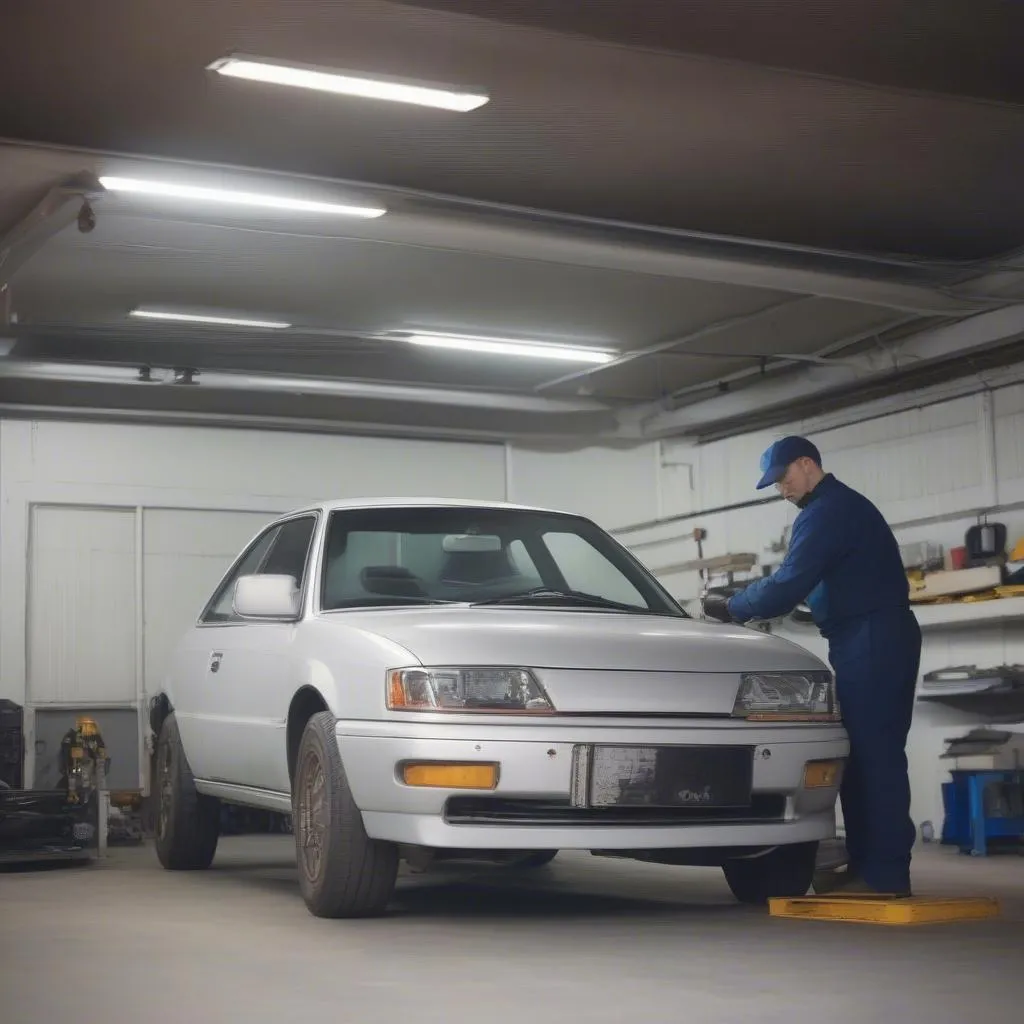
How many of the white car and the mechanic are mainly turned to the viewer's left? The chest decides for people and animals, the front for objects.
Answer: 1

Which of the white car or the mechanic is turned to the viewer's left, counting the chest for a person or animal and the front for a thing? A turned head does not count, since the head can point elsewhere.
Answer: the mechanic

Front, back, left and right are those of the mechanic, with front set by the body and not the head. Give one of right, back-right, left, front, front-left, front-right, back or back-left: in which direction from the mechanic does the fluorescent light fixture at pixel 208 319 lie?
front-right

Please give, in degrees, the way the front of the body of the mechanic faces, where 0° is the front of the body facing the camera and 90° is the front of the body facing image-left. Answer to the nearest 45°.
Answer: approximately 90°

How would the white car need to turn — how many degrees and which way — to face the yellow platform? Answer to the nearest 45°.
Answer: approximately 45° to its left

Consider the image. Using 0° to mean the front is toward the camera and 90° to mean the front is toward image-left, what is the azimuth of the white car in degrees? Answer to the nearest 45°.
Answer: approximately 315°

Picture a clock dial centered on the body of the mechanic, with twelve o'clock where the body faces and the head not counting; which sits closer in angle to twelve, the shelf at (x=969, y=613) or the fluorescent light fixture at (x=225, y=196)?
the fluorescent light fixture

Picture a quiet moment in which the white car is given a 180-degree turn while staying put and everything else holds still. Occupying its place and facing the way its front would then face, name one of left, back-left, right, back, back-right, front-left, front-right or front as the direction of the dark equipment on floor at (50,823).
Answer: front

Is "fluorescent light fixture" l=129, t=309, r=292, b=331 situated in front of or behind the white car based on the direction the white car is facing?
behind

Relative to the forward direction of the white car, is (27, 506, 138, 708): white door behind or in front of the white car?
behind
